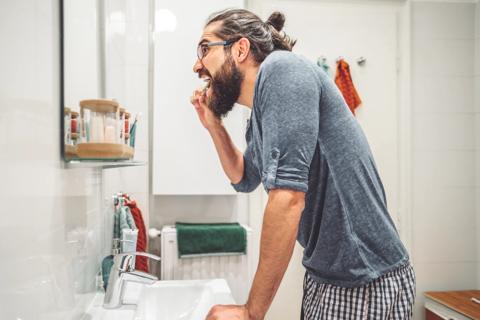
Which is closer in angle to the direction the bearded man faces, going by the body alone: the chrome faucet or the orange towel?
the chrome faucet

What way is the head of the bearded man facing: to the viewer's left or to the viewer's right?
to the viewer's left

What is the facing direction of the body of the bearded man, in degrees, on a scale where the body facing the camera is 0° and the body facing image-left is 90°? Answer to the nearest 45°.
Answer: approximately 90°

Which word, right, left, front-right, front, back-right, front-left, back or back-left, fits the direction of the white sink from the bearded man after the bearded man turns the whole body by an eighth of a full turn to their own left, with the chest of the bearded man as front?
right

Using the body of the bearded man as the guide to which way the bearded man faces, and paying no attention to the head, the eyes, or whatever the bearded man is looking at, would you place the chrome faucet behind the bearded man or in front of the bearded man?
in front

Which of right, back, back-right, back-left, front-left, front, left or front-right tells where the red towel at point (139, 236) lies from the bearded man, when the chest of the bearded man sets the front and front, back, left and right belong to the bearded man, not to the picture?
front-right

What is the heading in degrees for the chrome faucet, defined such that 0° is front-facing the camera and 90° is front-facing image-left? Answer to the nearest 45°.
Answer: approximately 270°

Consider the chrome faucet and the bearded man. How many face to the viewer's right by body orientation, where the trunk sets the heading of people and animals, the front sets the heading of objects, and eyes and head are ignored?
1

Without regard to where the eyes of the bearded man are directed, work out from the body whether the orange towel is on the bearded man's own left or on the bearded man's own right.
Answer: on the bearded man's own right

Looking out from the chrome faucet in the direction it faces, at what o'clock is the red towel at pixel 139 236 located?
The red towel is roughly at 9 o'clock from the chrome faucet.

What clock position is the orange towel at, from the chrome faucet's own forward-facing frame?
The orange towel is roughly at 11 o'clock from the chrome faucet.
